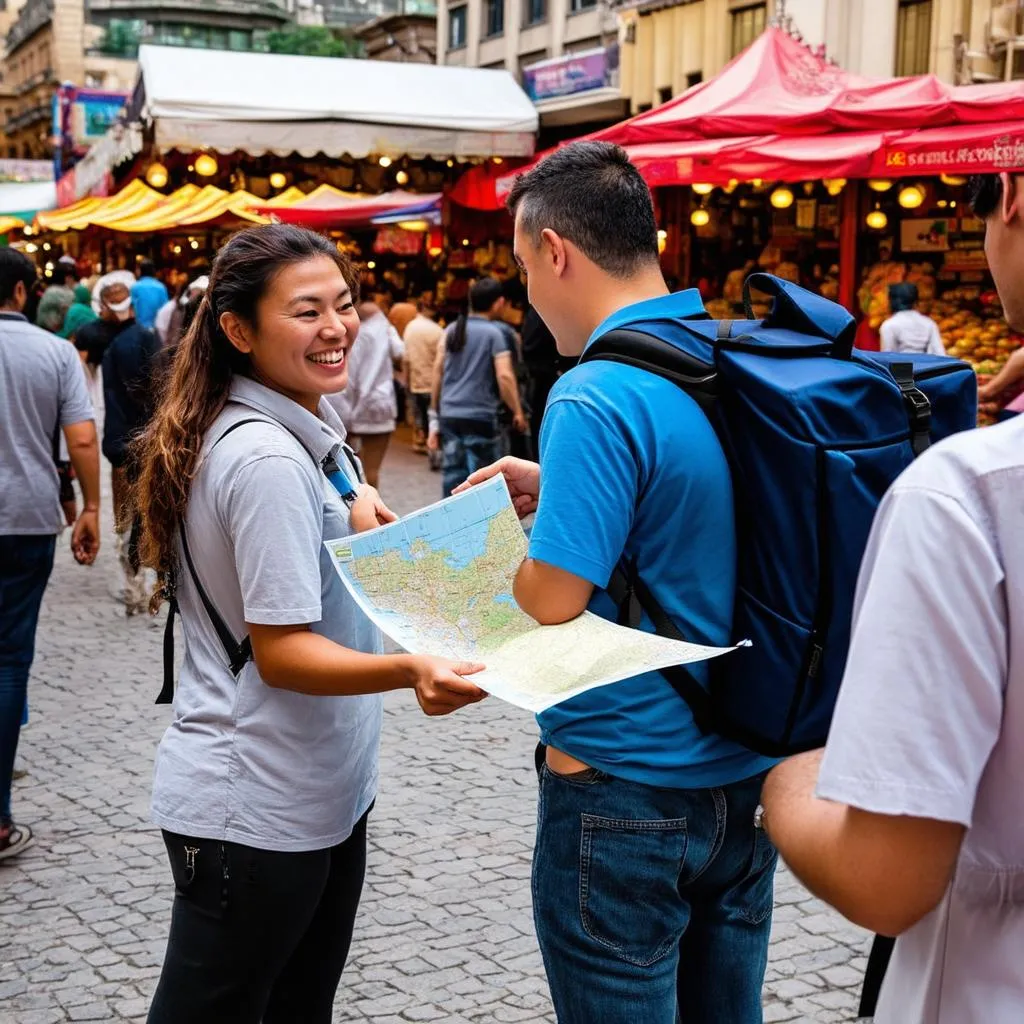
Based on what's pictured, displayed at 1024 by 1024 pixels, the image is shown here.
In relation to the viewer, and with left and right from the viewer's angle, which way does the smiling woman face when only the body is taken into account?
facing to the right of the viewer

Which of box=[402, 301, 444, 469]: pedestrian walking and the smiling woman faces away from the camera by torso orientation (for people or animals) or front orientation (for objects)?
the pedestrian walking

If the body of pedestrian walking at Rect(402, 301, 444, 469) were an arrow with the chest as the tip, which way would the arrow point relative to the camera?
away from the camera

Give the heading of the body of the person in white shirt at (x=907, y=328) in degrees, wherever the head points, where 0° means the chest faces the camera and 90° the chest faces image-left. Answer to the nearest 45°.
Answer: approximately 180°

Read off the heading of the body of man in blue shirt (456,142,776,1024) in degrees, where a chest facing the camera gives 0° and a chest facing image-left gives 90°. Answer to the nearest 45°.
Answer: approximately 135°

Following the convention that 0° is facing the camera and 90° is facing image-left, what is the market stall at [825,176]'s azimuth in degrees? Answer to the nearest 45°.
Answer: approximately 0°

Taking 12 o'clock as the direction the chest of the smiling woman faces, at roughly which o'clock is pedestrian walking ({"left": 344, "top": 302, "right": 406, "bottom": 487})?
The pedestrian walking is roughly at 9 o'clock from the smiling woman.

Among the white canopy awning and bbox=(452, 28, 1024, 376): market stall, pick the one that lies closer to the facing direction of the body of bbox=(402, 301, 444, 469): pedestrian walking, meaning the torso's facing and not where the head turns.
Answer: the white canopy awning

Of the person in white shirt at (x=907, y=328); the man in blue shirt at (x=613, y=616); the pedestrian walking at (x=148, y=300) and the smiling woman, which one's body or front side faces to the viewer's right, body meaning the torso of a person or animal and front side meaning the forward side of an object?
the smiling woman

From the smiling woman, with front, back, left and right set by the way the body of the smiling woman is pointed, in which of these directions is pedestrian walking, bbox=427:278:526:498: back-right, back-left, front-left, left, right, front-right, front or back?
left

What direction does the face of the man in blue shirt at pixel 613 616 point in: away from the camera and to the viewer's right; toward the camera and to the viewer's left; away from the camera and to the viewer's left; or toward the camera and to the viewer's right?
away from the camera and to the viewer's left
